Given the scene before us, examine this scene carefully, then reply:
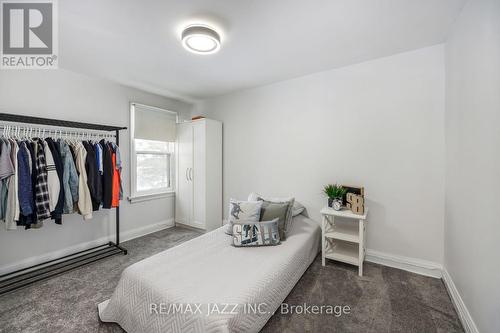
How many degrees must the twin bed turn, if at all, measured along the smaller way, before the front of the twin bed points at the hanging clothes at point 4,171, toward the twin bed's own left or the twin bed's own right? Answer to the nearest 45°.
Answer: approximately 90° to the twin bed's own right

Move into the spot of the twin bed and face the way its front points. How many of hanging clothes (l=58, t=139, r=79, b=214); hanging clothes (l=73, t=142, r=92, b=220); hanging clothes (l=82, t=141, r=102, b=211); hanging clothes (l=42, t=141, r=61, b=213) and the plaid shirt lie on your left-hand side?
0

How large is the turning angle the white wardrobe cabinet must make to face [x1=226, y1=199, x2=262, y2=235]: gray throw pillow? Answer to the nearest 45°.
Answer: approximately 45° to its left

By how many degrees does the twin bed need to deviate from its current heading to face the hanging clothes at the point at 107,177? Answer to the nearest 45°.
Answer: approximately 90° to its right

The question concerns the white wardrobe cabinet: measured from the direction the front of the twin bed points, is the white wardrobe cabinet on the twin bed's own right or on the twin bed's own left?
on the twin bed's own right

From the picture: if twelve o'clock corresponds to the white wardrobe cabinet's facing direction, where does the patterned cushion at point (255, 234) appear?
The patterned cushion is roughly at 10 o'clock from the white wardrobe cabinet.

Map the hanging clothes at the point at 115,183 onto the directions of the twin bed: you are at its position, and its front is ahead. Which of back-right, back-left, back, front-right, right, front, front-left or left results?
right

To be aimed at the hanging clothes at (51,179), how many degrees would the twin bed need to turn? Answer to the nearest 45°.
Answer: approximately 90° to its right

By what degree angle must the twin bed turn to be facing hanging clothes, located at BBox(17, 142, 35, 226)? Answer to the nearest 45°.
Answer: approximately 90° to its right

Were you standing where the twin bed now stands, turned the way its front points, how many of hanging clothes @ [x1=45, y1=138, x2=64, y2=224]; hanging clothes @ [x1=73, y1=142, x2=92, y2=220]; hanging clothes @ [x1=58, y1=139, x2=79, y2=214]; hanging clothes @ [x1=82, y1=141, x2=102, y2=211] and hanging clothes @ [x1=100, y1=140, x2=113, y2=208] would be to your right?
5

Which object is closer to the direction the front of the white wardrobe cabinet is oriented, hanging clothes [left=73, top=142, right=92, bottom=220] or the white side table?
the hanging clothes

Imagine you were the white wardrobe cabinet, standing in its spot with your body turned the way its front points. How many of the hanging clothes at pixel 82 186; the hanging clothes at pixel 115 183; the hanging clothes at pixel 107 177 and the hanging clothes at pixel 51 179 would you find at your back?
0

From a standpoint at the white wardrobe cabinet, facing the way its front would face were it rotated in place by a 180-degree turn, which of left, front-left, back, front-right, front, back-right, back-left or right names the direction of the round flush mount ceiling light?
back-right

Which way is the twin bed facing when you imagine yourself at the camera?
facing the viewer and to the left of the viewer

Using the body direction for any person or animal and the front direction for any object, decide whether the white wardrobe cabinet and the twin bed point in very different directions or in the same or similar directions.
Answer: same or similar directions

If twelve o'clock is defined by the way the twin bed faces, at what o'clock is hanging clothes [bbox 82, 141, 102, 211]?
The hanging clothes is roughly at 3 o'clock from the twin bed.

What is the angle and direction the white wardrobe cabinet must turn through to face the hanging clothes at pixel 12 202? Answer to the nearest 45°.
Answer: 0° — it already faces it

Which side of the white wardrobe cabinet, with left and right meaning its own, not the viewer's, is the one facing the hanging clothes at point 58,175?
front
